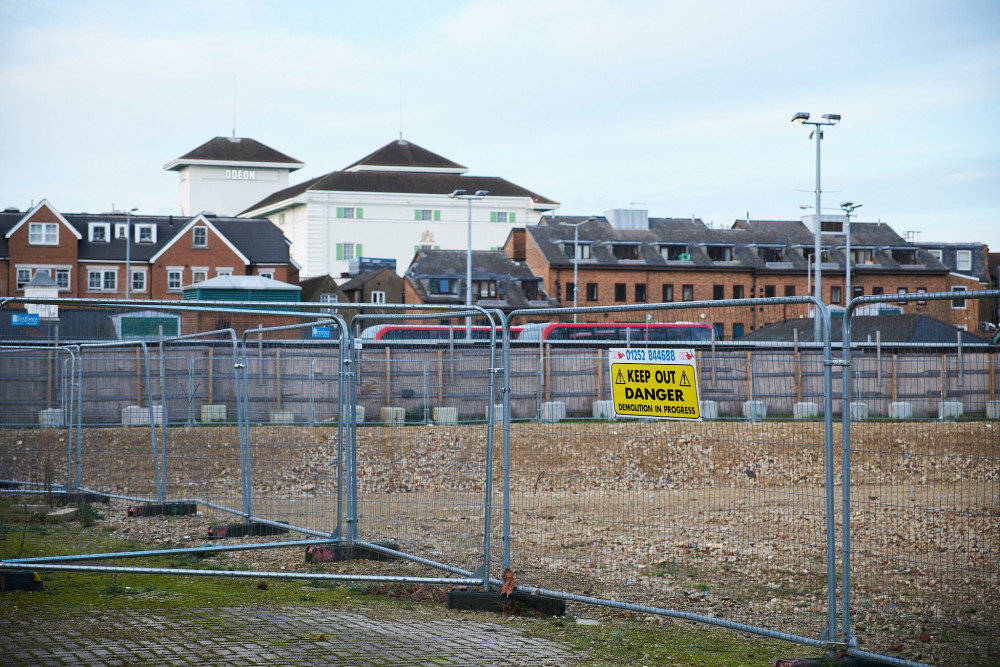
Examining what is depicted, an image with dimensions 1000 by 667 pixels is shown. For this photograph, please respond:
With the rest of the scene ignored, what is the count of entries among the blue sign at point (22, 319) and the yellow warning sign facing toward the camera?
2

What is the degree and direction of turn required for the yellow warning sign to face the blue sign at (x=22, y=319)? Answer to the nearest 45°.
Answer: approximately 90° to its right

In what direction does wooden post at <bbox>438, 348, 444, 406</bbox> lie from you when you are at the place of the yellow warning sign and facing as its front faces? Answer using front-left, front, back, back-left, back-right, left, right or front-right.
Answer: back-right

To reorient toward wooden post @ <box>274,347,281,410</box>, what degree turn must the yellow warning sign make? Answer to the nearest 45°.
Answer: approximately 135° to its right

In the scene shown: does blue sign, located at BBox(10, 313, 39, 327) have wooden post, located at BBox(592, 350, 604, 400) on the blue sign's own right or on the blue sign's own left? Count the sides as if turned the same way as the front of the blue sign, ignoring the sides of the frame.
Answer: on the blue sign's own left

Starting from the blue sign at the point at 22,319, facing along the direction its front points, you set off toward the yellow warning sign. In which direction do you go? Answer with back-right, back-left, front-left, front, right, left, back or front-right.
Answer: front-left

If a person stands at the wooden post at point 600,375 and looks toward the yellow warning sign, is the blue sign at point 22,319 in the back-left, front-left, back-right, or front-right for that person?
back-right

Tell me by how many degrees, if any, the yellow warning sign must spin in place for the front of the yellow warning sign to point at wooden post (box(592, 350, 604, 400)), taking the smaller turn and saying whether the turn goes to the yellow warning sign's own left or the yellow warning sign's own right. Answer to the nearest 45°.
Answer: approximately 180°
